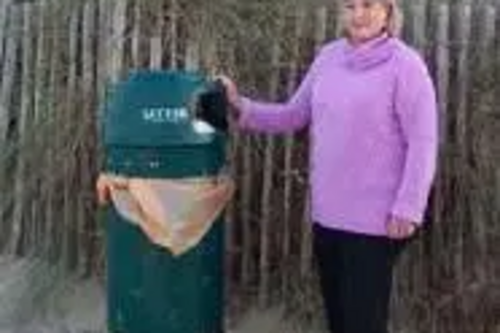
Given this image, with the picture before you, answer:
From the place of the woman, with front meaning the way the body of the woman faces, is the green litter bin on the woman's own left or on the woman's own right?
on the woman's own right

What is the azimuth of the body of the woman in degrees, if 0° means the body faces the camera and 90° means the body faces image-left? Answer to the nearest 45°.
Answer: approximately 45°
